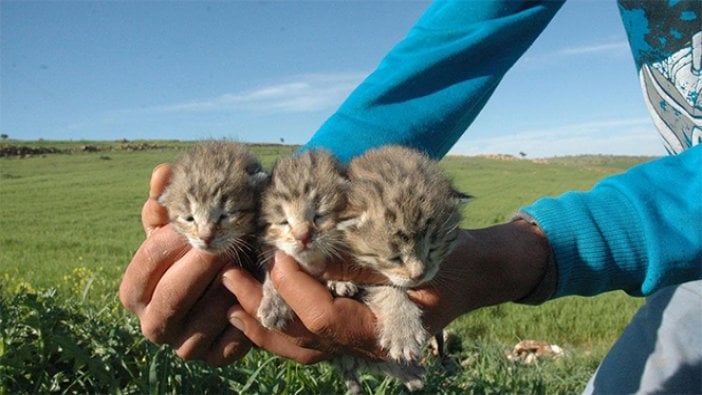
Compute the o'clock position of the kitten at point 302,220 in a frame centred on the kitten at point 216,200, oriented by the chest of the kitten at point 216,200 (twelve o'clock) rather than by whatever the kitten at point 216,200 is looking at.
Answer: the kitten at point 302,220 is roughly at 10 o'clock from the kitten at point 216,200.

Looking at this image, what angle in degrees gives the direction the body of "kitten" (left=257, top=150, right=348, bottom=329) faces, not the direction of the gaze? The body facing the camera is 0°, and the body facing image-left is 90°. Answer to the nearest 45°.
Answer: approximately 0°

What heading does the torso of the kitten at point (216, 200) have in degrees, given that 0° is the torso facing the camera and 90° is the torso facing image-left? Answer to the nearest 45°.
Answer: approximately 0°

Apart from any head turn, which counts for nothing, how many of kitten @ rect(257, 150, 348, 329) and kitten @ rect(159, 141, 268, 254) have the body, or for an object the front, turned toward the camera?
2

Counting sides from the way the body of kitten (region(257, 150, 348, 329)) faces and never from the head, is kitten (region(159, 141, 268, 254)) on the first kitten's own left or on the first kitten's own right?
on the first kitten's own right
